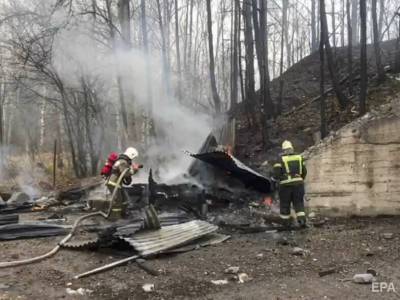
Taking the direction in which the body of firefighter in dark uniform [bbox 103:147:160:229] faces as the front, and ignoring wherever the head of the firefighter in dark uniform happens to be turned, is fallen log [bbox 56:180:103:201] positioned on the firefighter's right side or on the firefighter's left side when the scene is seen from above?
on the firefighter's left side

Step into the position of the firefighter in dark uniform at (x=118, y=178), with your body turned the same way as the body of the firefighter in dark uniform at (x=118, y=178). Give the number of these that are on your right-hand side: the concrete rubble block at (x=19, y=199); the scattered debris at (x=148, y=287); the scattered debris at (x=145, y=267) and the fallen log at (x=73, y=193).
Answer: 2

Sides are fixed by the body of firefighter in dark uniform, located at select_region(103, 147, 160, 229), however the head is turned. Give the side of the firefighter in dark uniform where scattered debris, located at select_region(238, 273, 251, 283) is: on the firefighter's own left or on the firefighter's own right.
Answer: on the firefighter's own right

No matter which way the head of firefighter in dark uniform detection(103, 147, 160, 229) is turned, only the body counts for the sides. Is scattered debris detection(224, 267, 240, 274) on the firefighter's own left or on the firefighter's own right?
on the firefighter's own right

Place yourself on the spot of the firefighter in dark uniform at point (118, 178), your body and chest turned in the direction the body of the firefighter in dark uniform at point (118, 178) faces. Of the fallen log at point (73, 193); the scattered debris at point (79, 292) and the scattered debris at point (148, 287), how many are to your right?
2

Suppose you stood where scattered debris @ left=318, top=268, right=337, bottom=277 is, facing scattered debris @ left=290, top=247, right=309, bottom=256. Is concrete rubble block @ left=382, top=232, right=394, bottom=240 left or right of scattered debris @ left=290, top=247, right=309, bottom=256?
right

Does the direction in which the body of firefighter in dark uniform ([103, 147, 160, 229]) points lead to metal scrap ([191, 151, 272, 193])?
yes

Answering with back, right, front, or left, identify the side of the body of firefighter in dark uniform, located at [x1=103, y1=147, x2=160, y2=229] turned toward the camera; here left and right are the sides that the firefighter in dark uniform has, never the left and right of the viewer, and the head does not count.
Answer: right

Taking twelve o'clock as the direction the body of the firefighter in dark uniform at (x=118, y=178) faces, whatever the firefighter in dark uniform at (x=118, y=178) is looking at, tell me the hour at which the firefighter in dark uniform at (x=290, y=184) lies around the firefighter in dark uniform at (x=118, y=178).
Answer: the firefighter in dark uniform at (x=290, y=184) is roughly at 1 o'clock from the firefighter in dark uniform at (x=118, y=178).

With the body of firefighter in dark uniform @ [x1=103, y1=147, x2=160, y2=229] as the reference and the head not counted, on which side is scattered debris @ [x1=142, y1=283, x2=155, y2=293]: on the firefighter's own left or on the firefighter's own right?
on the firefighter's own right

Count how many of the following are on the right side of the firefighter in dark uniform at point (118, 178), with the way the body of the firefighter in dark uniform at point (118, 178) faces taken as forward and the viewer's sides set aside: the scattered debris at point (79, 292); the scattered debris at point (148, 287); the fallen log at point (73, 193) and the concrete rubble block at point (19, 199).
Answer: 2

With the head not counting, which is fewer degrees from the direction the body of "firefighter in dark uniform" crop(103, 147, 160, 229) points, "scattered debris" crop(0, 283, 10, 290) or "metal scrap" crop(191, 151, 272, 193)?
the metal scrap

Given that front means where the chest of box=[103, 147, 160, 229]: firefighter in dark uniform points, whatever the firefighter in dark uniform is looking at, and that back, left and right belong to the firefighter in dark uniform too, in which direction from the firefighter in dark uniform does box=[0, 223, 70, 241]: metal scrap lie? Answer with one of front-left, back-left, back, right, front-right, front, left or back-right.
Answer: back-right

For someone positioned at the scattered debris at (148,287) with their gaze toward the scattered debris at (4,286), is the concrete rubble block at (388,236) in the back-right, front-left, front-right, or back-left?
back-right

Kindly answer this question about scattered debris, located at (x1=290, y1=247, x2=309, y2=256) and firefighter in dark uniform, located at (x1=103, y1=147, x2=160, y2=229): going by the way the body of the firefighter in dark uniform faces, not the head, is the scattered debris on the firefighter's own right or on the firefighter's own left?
on the firefighter's own right

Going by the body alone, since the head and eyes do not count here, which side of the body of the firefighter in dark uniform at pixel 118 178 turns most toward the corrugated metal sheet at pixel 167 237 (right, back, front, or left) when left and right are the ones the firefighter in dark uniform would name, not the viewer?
right

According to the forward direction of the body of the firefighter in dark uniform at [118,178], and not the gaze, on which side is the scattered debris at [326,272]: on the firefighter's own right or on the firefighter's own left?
on the firefighter's own right

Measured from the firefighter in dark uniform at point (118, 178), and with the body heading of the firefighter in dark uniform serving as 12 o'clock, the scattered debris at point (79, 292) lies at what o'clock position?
The scattered debris is roughly at 3 o'clock from the firefighter in dark uniform.

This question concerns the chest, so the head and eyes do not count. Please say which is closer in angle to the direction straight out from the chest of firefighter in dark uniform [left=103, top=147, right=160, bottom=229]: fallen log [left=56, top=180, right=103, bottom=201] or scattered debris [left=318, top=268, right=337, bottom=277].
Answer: the scattered debris
